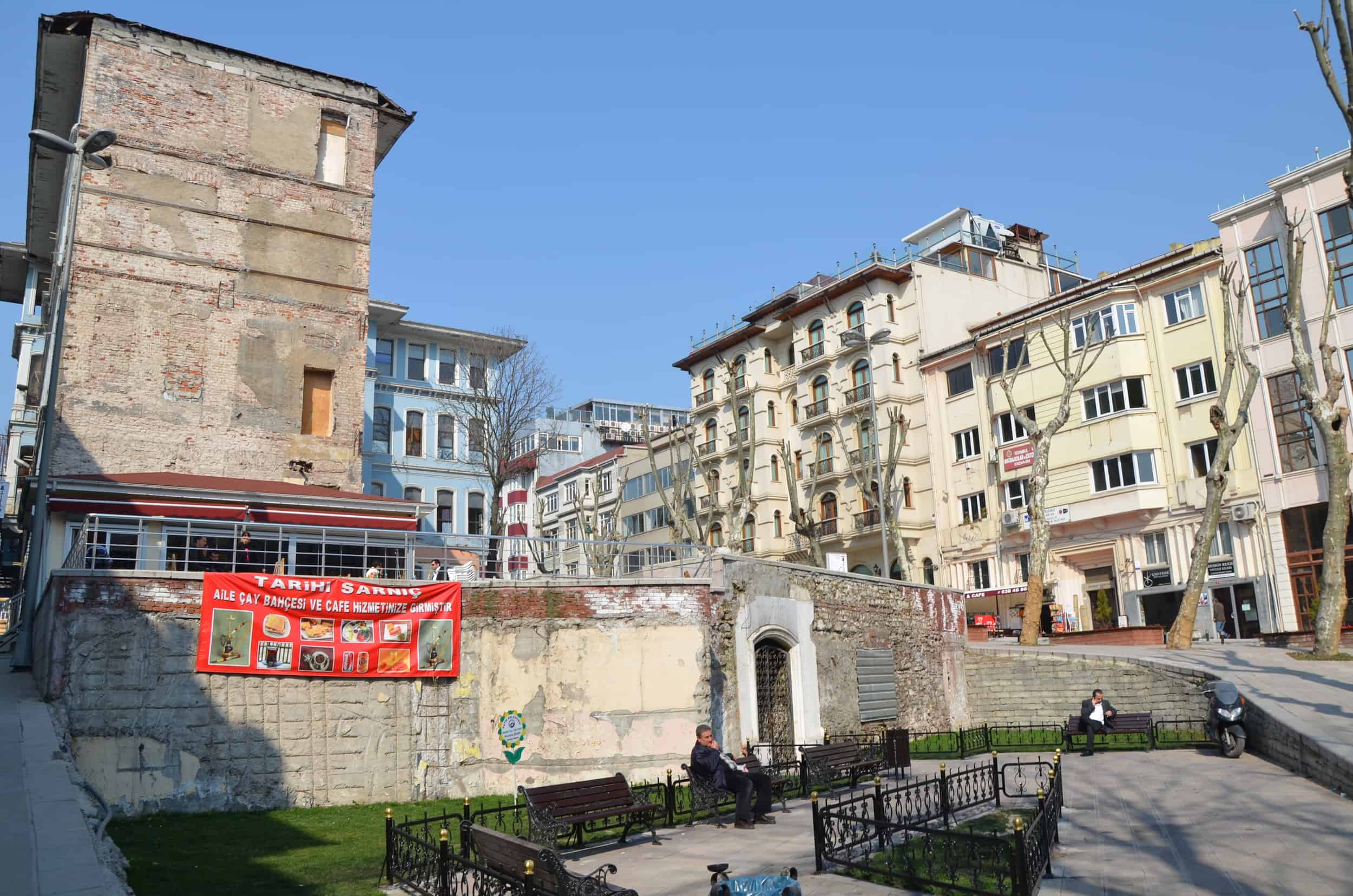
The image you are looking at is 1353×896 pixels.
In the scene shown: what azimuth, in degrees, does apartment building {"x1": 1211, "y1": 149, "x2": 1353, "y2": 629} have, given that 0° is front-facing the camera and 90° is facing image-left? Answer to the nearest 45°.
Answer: approximately 45°

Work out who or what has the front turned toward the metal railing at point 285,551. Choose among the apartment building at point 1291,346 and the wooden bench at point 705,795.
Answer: the apartment building

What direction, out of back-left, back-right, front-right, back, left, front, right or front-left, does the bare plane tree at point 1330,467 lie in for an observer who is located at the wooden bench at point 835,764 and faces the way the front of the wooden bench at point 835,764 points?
left

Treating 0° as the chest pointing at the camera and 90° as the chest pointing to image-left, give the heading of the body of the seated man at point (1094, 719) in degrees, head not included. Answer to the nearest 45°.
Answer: approximately 0°

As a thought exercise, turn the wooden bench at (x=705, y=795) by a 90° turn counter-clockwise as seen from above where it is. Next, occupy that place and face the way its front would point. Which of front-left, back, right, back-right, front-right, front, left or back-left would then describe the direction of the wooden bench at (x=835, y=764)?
front

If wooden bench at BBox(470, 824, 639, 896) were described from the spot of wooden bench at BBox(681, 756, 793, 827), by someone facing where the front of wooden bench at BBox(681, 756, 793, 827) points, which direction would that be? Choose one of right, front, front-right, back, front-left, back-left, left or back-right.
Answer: front-right

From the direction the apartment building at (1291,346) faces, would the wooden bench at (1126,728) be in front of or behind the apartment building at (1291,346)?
in front

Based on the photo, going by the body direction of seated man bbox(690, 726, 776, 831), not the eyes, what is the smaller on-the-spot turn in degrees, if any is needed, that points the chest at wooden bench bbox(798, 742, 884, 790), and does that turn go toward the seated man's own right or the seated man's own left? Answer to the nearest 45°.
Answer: approximately 90° to the seated man's own left

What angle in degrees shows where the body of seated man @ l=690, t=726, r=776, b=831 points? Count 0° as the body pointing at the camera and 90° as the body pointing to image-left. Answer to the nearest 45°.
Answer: approximately 315°

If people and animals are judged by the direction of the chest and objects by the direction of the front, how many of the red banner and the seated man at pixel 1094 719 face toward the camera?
2

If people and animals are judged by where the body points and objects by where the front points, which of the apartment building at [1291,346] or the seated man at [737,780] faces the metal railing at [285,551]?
the apartment building

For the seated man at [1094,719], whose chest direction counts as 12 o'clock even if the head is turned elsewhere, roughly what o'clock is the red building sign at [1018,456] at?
The red building sign is roughly at 6 o'clock from the seated man.

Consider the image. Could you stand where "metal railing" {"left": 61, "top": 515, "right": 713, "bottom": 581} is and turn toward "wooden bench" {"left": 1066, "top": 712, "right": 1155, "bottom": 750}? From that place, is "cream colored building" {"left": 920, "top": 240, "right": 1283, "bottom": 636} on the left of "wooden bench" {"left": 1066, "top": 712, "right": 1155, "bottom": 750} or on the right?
left

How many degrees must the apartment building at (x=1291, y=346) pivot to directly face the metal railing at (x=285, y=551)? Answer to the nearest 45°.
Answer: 0° — it already faces it

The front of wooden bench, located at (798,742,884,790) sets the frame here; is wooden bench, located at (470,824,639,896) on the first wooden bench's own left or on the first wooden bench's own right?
on the first wooden bench's own right

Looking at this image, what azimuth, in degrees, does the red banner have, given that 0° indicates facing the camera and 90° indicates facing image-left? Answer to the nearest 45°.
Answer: approximately 0°

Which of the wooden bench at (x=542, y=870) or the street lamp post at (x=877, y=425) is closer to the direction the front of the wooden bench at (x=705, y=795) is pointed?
the wooden bench

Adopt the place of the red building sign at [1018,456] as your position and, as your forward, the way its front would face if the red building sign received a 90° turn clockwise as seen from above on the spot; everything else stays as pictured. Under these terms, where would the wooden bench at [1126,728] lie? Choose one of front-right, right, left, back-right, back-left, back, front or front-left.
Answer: back-left

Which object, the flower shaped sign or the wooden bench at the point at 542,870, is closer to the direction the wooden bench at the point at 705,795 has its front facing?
the wooden bench

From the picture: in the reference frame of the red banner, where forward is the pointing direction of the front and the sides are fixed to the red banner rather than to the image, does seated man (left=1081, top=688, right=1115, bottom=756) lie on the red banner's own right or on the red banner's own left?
on the red banner's own left
